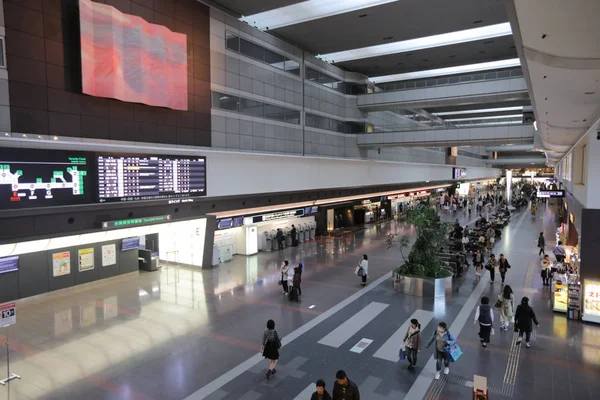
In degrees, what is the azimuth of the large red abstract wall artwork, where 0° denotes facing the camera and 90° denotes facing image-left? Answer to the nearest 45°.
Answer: approximately 315°

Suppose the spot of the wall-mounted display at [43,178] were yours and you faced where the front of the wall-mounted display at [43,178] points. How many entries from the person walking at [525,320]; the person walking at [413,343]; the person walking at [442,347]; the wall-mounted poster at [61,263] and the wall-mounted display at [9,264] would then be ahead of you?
3

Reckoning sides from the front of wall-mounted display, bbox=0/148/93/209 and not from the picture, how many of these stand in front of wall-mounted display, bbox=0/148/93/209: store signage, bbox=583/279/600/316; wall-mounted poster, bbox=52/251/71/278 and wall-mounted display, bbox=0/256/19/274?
1

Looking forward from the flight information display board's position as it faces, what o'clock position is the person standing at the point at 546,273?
The person standing is roughly at 11 o'clock from the flight information display board.

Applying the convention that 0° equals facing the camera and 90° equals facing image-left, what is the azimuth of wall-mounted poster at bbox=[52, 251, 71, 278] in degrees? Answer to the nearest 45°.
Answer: approximately 315°

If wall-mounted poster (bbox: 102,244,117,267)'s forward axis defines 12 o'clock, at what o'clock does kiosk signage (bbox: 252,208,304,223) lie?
The kiosk signage is roughly at 10 o'clock from the wall-mounted poster.

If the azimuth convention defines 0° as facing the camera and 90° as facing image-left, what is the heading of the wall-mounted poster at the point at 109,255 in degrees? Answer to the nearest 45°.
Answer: approximately 315°
